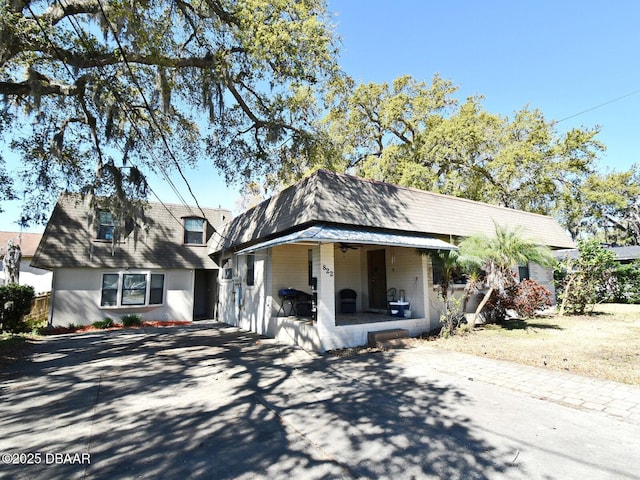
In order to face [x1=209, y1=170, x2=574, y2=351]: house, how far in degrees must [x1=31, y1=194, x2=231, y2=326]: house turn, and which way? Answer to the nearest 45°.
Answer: approximately 45° to its left

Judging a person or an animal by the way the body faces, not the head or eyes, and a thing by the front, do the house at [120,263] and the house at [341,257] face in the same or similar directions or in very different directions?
same or similar directions

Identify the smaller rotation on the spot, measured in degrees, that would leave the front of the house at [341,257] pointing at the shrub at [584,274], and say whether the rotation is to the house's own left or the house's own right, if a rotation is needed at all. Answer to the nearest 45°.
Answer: approximately 90° to the house's own left

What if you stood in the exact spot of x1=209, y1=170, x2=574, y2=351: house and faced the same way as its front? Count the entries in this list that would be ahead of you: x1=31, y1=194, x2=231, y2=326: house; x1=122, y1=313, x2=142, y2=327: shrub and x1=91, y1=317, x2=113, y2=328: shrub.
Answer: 0

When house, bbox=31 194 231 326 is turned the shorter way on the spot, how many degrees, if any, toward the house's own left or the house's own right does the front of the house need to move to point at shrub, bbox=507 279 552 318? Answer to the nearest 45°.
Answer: approximately 45° to the house's own left

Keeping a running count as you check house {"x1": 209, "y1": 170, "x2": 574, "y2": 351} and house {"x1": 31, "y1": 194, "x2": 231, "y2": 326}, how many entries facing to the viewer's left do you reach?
0

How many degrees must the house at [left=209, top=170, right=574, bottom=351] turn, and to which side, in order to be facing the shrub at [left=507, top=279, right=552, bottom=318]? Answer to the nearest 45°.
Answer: approximately 45° to its left

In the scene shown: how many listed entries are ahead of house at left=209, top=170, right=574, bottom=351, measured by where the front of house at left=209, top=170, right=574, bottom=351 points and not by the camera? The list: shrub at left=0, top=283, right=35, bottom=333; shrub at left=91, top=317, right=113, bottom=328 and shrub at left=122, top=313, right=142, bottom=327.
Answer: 0

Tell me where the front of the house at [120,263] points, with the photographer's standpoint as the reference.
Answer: facing the viewer

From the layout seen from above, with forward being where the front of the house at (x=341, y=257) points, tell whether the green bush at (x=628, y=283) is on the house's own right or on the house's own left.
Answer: on the house's own left

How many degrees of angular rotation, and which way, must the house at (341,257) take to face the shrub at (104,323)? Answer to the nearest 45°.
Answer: approximately 135° to its right

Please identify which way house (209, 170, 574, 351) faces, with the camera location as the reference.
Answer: facing the viewer and to the right of the viewer
